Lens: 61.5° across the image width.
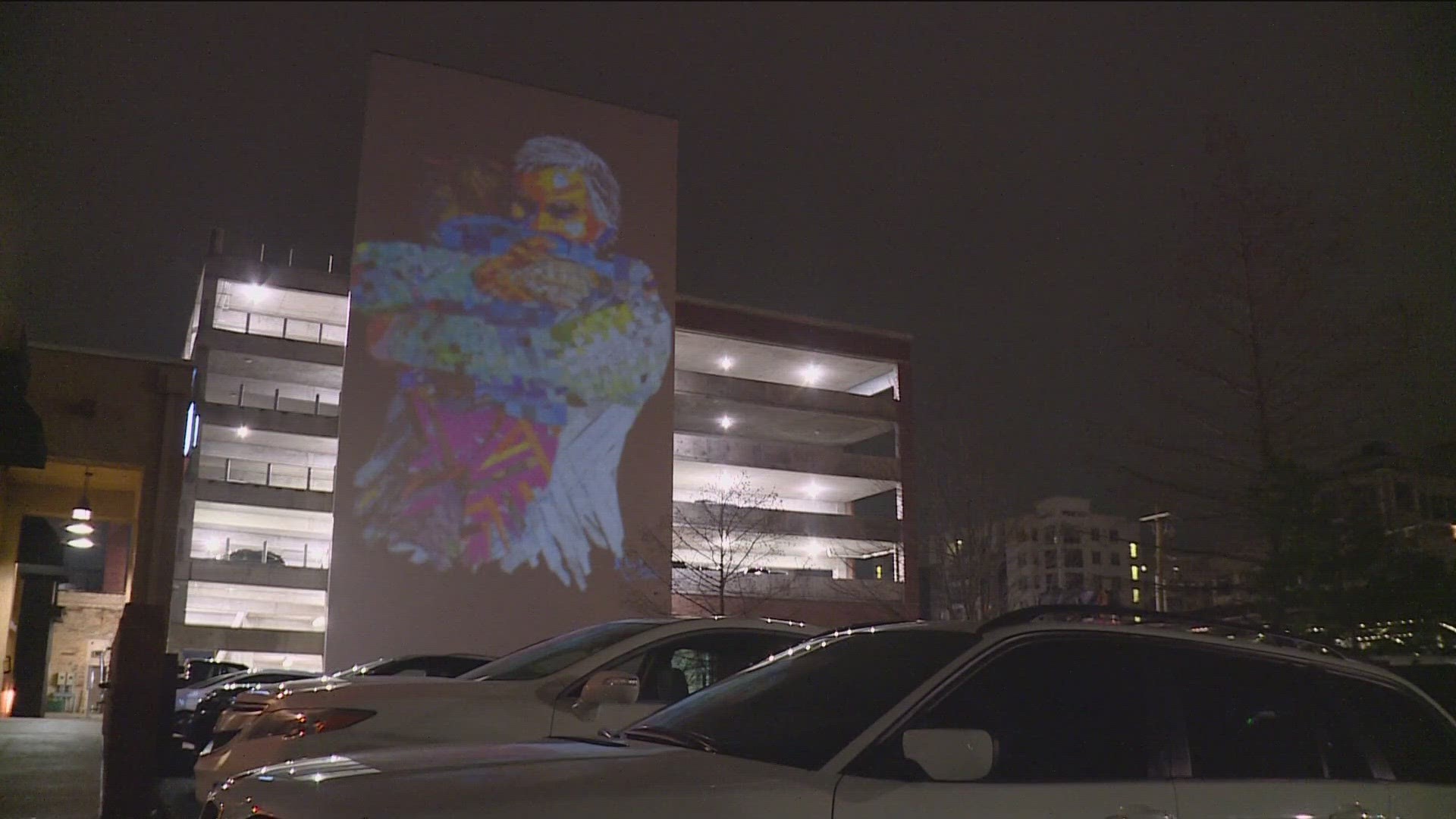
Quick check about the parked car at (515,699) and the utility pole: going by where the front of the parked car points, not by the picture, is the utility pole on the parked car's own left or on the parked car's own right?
on the parked car's own right

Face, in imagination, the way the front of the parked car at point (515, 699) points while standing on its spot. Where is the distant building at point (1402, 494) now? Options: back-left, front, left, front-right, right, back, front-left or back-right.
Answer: back-right

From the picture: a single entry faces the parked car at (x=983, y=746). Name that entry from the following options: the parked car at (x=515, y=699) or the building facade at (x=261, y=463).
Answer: the building facade

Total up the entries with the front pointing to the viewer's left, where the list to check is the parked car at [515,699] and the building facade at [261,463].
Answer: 1

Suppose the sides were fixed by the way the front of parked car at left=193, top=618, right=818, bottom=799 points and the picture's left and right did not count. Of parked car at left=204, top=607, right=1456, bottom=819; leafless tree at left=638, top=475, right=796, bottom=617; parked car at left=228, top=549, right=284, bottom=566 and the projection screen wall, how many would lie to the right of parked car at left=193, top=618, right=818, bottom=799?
3

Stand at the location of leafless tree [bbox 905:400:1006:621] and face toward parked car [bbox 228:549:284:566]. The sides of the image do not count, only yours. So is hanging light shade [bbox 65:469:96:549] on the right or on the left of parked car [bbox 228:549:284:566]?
left

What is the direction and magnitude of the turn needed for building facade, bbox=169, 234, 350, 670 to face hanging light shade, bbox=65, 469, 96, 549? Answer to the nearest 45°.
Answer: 0° — it already faces it

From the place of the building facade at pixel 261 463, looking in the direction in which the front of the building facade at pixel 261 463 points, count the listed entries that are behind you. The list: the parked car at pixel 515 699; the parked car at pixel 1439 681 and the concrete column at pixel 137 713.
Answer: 0

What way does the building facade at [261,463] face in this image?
toward the camera

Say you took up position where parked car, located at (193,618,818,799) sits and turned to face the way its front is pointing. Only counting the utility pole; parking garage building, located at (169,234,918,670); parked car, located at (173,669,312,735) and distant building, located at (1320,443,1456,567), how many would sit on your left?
0

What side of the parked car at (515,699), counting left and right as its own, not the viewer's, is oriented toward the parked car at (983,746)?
left

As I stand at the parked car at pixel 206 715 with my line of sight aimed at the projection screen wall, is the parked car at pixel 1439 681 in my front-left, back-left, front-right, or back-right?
back-right

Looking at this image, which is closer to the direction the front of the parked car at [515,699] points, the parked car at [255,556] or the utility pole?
the parked car

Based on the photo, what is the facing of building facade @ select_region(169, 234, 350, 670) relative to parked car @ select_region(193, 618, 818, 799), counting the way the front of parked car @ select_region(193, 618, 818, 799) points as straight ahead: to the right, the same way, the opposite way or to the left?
to the left

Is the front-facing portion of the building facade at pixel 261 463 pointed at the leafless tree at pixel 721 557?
no

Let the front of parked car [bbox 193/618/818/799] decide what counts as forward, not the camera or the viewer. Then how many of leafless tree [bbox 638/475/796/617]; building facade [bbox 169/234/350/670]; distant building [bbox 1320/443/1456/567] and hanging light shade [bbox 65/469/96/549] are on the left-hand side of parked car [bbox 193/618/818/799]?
0

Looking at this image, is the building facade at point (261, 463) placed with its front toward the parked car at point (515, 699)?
yes
